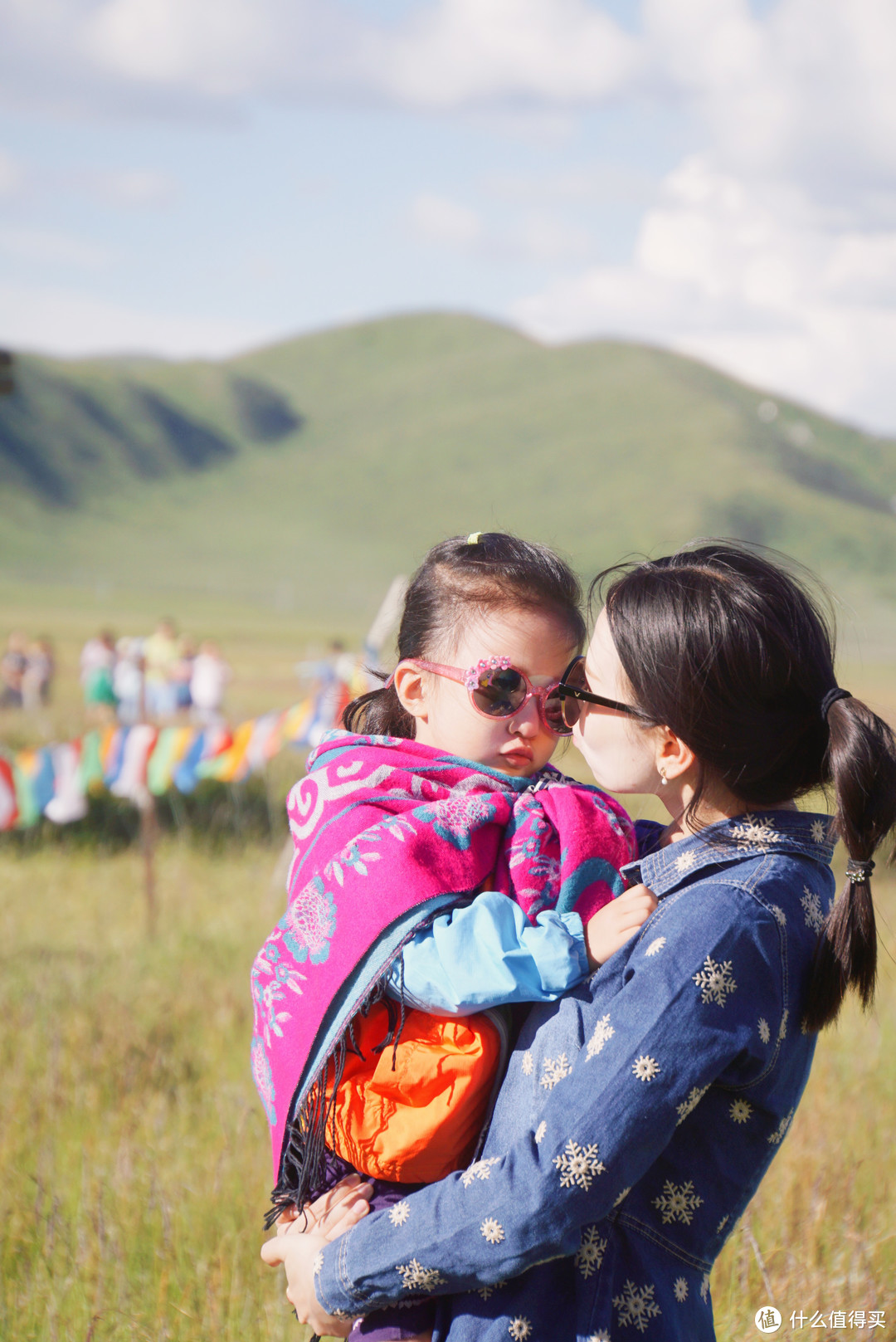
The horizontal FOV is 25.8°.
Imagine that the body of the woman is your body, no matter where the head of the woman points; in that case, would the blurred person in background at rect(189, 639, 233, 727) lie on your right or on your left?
on your right

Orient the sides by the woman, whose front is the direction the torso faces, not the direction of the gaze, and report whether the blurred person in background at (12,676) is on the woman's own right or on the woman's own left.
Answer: on the woman's own right

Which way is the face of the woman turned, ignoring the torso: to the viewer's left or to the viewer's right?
to the viewer's left

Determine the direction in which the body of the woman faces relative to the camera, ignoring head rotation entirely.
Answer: to the viewer's left

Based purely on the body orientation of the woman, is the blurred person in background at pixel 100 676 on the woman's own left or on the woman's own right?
on the woman's own right
